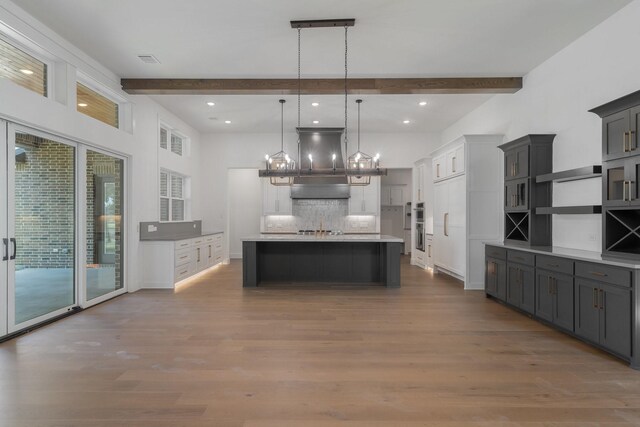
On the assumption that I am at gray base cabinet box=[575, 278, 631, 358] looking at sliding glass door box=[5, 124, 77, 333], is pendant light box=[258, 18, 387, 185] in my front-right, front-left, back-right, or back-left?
front-right

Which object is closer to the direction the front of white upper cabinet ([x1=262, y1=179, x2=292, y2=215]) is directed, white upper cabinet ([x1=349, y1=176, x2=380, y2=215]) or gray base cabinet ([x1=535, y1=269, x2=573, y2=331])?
the gray base cabinet

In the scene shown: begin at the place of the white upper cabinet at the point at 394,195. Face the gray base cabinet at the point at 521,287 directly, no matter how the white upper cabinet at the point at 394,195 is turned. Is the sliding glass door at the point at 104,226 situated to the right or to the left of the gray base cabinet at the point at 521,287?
right

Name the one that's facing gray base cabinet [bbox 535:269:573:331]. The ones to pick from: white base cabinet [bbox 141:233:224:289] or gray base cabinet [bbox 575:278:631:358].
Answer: the white base cabinet

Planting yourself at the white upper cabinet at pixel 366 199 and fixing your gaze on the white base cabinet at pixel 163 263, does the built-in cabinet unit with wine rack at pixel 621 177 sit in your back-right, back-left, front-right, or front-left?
front-left

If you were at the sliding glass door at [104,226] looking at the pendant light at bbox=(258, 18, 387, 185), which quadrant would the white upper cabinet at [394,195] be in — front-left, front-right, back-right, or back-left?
front-left

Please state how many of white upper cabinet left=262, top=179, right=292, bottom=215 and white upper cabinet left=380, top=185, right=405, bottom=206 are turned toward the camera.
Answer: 2

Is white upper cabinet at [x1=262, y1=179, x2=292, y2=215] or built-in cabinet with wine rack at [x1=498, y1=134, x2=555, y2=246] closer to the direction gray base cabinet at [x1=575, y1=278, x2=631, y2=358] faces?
the white upper cabinet

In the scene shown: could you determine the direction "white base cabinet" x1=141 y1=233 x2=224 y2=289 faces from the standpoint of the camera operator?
facing the viewer and to the right of the viewer

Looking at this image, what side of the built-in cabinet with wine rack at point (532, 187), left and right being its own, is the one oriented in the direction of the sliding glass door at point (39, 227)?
front

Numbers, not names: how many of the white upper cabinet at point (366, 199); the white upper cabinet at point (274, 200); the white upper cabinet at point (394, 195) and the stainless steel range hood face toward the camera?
4

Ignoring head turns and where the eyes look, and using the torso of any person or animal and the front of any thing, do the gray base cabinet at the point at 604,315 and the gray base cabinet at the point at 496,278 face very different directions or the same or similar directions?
same or similar directions

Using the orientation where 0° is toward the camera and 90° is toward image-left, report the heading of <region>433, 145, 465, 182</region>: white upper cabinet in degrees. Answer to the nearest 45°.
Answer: approximately 45°

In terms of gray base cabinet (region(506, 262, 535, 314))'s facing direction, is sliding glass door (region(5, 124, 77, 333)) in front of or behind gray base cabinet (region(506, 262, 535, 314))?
in front

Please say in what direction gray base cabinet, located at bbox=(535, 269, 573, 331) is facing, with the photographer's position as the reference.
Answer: facing the viewer and to the left of the viewer

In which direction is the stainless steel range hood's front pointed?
toward the camera

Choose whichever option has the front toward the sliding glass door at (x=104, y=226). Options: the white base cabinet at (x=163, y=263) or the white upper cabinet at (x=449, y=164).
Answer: the white upper cabinet

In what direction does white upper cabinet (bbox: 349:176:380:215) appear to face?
toward the camera
